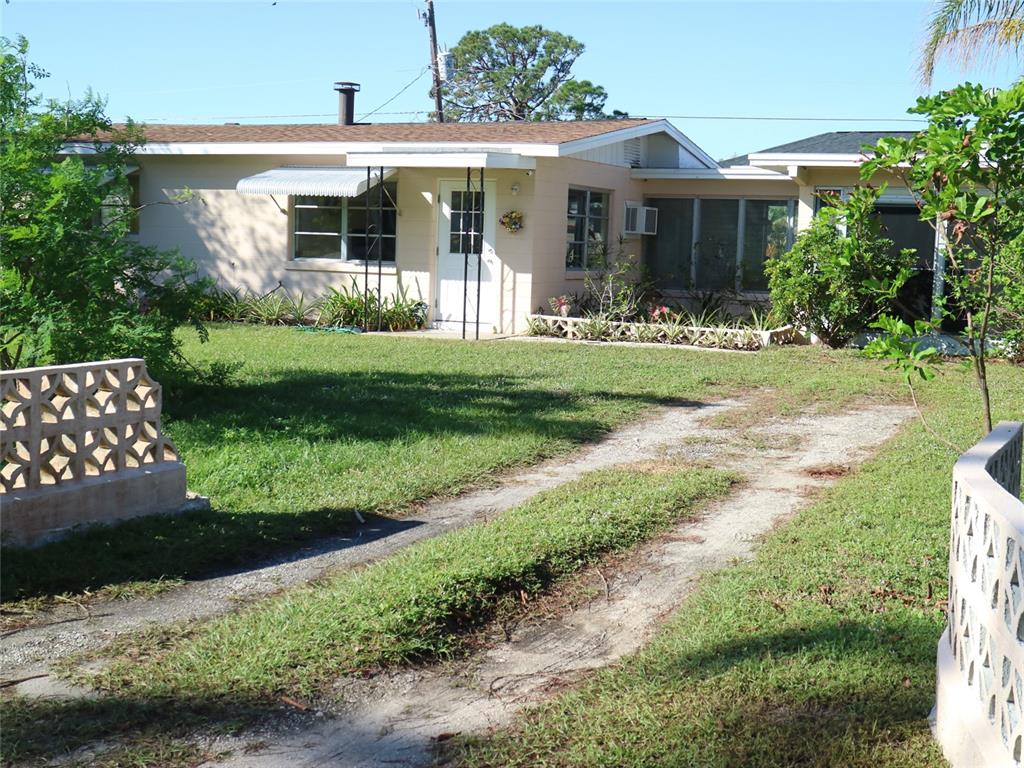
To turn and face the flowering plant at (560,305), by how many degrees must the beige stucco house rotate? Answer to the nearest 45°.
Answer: approximately 45° to its left

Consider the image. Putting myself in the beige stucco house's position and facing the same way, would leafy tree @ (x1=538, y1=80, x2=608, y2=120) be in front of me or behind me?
behind

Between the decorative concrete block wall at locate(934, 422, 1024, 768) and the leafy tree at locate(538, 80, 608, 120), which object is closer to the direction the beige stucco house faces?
the decorative concrete block wall

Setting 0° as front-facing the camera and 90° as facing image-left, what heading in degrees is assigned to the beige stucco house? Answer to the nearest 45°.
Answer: approximately 0°

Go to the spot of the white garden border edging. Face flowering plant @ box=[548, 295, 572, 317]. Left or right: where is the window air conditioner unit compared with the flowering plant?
right

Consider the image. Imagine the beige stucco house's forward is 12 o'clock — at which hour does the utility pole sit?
The utility pole is roughly at 6 o'clock from the beige stucco house.

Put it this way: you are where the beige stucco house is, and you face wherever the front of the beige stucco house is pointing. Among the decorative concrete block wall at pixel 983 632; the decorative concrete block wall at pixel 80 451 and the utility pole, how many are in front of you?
2

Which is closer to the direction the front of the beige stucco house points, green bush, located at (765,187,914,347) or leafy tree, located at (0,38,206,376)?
the leafy tree

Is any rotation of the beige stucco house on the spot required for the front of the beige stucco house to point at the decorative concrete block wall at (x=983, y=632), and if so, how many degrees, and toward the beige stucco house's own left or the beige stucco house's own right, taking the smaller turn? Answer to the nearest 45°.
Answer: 0° — it already faces it
